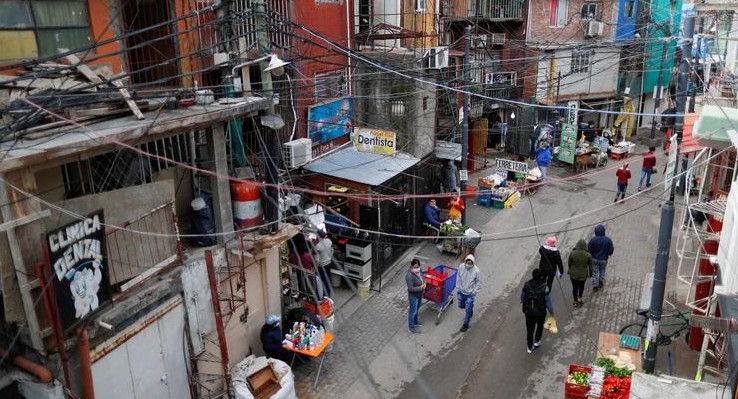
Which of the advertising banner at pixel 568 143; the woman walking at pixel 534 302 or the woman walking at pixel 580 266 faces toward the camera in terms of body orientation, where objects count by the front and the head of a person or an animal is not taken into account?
the advertising banner

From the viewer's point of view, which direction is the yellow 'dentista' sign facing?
toward the camera

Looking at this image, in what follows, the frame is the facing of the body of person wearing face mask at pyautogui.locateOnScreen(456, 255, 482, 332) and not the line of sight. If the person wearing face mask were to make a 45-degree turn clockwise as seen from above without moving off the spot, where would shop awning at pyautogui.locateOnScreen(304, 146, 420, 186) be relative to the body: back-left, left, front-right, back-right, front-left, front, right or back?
right

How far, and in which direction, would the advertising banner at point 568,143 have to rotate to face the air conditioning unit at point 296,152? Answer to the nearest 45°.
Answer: approximately 45° to its right

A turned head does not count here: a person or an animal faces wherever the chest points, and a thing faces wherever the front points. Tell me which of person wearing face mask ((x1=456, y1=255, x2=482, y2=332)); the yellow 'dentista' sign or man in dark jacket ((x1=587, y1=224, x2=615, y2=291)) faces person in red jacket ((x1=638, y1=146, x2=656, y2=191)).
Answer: the man in dark jacket

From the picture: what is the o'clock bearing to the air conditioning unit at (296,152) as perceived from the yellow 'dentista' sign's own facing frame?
The air conditioning unit is roughly at 2 o'clock from the yellow 'dentista' sign.

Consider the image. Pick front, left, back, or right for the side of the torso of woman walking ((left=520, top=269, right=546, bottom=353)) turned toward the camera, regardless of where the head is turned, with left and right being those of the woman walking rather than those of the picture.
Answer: back

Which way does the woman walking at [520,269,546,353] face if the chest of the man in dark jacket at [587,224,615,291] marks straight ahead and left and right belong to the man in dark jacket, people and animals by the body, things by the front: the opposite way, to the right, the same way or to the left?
the same way

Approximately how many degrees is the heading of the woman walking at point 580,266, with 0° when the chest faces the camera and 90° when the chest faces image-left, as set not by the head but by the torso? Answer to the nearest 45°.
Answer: approximately 180°

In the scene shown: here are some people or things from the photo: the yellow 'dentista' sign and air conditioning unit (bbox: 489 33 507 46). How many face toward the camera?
2

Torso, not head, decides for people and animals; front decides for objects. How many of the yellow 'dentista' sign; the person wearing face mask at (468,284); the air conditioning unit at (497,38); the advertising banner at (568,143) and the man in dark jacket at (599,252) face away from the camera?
1

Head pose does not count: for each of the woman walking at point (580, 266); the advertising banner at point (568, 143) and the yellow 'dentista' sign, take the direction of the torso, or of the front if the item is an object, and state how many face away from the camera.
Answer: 1

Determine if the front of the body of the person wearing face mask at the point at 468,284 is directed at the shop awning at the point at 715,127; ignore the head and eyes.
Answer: no

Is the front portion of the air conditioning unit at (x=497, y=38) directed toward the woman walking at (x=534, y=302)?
yes

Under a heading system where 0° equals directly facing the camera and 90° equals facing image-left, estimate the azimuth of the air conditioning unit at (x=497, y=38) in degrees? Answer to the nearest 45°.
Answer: approximately 0°

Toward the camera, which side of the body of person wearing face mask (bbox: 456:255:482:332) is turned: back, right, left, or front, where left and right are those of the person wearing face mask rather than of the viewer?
front

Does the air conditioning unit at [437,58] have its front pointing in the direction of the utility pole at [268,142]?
no

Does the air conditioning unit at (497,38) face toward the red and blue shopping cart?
yes

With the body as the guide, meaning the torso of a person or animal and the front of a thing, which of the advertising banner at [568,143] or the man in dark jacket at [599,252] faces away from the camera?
the man in dark jacket

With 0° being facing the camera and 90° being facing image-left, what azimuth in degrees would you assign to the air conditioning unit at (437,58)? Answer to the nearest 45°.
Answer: approximately 315°

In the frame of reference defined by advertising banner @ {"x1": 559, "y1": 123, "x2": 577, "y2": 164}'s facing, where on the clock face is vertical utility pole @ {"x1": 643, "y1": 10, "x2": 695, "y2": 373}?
The vertical utility pole is roughly at 12 o'clock from the advertising banner.

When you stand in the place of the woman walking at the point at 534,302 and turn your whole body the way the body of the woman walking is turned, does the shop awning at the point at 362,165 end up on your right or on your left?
on your left

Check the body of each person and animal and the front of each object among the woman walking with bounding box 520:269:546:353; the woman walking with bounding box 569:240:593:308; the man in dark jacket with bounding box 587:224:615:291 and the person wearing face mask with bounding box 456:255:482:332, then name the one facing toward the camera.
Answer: the person wearing face mask

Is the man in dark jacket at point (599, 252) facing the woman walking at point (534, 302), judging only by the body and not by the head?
no

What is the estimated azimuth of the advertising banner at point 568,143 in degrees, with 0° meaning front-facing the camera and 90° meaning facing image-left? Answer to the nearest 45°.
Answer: approximately 0°
